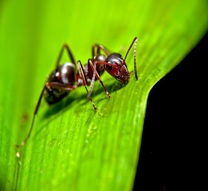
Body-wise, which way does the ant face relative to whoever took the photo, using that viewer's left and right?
facing to the right of the viewer
